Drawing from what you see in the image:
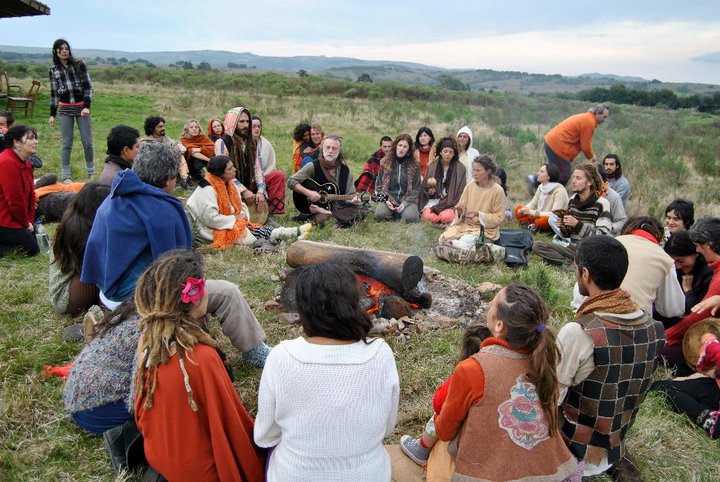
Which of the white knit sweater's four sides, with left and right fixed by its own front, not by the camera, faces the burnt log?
front

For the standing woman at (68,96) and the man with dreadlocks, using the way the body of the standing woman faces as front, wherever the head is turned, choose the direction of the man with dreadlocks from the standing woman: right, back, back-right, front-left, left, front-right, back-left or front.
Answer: front-left

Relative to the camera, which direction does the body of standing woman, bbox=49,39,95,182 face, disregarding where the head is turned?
toward the camera

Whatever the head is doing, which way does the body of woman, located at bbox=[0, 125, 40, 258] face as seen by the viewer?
to the viewer's right

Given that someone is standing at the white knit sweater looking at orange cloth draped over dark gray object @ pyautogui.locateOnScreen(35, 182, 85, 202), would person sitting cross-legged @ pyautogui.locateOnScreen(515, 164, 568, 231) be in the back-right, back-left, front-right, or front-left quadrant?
front-right

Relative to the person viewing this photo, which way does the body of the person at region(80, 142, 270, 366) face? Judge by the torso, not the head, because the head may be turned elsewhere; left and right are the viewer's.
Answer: facing away from the viewer and to the right of the viewer

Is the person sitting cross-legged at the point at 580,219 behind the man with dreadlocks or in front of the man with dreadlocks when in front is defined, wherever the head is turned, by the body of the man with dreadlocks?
in front

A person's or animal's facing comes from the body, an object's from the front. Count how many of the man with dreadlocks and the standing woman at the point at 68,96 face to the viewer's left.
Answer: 0

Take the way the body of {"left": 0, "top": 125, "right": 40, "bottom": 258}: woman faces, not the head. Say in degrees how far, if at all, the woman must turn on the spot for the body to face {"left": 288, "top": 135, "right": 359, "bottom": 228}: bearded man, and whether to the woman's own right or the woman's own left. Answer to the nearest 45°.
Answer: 0° — they already face them

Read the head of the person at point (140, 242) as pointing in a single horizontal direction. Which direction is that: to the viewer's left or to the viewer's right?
to the viewer's right

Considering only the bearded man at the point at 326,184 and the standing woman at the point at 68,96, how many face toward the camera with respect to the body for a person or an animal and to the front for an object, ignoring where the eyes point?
2

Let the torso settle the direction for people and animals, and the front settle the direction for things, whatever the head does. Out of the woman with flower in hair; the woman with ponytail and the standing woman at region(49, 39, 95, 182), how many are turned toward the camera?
1

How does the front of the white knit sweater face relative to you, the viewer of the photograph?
facing away from the viewer
